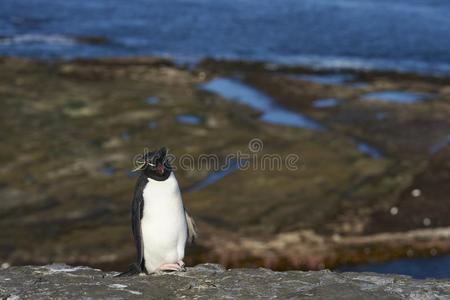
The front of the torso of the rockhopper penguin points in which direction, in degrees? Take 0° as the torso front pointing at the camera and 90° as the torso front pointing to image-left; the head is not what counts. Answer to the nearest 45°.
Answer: approximately 315°
